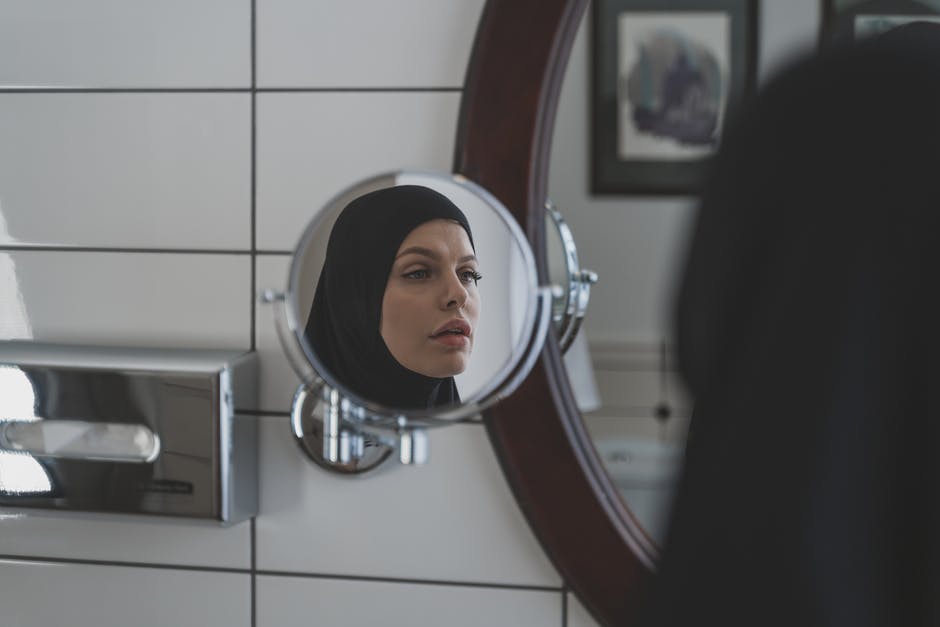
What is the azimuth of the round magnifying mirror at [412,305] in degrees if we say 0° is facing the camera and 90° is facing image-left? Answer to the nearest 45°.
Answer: approximately 0°
